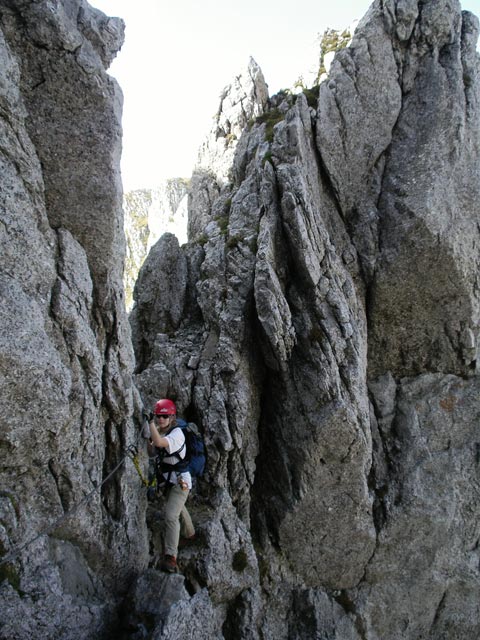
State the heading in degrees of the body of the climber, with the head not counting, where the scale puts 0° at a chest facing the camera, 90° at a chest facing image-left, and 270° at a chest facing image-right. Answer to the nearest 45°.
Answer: approximately 45°
